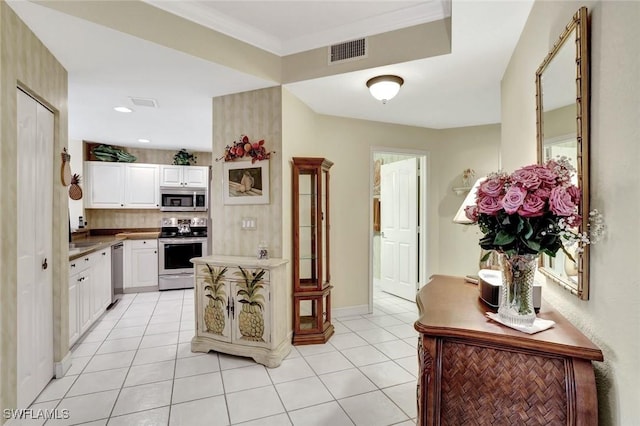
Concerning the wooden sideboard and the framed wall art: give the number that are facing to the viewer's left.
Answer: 1

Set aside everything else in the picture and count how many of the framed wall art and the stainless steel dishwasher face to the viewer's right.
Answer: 1

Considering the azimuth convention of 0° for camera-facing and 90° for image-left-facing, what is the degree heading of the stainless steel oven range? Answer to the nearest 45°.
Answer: approximately 0°

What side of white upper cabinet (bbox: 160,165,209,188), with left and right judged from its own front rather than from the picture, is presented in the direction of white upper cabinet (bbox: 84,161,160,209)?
right

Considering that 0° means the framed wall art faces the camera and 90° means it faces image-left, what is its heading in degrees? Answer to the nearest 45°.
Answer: approximately 0°

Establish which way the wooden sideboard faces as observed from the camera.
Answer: facing to the left of the viewer
